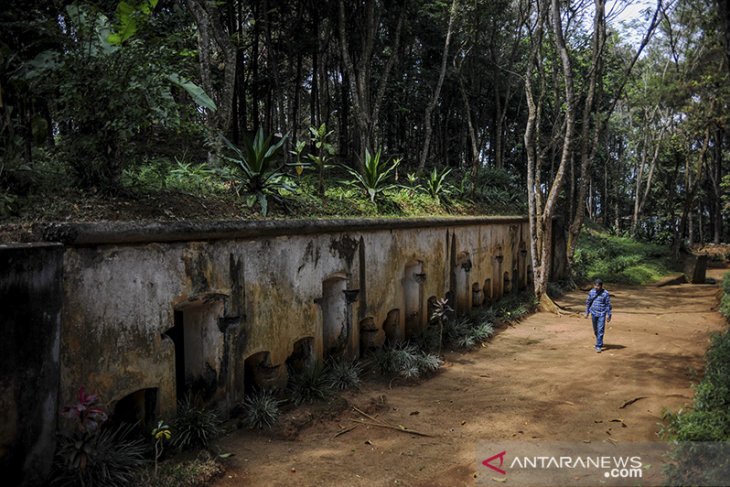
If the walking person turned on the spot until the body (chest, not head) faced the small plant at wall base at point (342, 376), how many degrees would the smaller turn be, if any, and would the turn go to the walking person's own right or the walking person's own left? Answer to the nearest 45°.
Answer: approximately 45° to the walking person's own right

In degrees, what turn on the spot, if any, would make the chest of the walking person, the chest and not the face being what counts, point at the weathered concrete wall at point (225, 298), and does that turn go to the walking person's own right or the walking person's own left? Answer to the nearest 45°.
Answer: approximately 45° to the walking person's own right

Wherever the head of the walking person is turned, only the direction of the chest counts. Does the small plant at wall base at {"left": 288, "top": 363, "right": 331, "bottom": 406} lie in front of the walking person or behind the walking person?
in front

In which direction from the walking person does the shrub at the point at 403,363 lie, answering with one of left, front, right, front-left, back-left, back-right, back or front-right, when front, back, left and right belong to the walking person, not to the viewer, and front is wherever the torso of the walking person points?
front-right

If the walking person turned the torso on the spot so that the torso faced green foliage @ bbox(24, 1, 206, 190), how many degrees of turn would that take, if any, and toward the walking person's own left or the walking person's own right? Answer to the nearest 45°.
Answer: approximately 45° to the walking person's own right

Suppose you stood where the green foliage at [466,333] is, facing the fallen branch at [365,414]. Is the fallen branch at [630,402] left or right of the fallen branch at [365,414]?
left

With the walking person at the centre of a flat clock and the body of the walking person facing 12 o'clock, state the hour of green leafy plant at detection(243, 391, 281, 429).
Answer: The green leafy plant is roughly at 1 o'clock from the walking person.

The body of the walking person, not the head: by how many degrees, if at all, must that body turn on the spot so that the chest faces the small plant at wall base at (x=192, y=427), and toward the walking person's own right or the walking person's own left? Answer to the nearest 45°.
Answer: approximately 45° to the walking person's own right

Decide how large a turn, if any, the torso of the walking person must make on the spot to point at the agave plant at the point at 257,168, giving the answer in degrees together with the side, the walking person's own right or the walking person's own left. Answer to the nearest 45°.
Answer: approximately 45° to the walking person's own right

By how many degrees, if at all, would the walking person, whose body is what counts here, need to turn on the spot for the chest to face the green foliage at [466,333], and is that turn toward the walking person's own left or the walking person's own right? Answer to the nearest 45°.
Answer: approximately 90° to the walking person's own right

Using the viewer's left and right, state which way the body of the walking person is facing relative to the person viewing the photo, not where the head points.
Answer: facing the viewer

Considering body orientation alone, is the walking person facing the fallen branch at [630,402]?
yes
